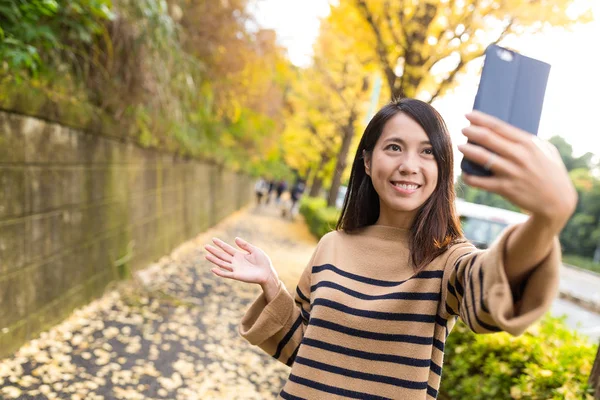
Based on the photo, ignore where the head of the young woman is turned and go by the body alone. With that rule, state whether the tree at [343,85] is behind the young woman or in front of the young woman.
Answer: behind

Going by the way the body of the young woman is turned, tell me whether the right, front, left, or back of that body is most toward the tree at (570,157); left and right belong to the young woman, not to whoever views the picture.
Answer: back

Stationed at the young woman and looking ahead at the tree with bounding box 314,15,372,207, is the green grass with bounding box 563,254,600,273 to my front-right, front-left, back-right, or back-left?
front-right

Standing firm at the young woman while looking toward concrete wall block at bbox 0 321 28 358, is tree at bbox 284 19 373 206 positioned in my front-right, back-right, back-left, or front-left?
front-right

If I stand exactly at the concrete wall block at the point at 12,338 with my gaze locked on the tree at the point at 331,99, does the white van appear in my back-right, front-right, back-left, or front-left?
front-right

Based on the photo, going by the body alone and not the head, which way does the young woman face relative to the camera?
toward the camera

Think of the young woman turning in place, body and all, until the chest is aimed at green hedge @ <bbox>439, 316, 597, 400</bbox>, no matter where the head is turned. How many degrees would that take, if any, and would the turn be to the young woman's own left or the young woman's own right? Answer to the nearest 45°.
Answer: approximately 135° to the young woman's own left

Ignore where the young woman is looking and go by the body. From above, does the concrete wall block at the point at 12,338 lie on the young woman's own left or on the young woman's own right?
on the young woman's own right

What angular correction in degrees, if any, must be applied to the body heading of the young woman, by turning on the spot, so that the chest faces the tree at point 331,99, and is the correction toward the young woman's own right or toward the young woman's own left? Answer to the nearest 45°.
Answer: approximately 180°
